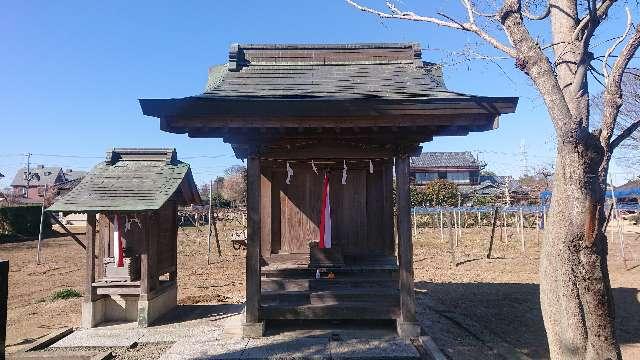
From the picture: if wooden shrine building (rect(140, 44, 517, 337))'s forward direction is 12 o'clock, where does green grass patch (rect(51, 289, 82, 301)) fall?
The green grass patch is roughly at 4 o'clock from the wooden shrine building.

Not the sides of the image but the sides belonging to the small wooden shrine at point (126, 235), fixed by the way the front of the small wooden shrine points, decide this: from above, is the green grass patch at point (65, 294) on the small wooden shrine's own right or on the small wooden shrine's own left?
on the small wooden shrine's own right

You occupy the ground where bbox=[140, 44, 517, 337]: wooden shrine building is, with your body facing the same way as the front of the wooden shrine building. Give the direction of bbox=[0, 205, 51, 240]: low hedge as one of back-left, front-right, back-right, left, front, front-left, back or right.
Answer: back-right

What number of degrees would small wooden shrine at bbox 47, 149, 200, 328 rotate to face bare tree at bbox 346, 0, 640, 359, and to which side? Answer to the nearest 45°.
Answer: approximately 90° to its left

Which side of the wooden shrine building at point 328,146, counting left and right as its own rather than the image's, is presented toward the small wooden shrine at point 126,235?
right

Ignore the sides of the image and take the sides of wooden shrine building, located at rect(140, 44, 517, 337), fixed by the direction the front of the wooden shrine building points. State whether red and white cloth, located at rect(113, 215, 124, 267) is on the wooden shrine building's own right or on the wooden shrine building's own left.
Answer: on the wooden shrine building's own right

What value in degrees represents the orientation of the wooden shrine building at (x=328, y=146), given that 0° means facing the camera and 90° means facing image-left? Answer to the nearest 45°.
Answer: approximately 0°

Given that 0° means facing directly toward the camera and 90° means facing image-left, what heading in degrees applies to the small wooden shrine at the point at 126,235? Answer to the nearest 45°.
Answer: approximately 45°

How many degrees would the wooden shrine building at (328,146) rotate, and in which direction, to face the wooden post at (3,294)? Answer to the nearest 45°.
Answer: approximately 45° to its right
